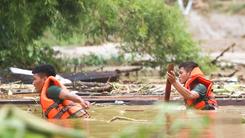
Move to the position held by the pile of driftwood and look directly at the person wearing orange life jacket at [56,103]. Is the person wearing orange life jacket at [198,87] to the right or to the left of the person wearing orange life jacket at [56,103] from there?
left

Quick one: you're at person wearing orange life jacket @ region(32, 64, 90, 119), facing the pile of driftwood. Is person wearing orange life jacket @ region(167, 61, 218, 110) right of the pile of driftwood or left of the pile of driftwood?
right

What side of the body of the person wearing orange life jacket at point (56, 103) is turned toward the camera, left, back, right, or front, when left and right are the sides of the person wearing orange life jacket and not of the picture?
left
